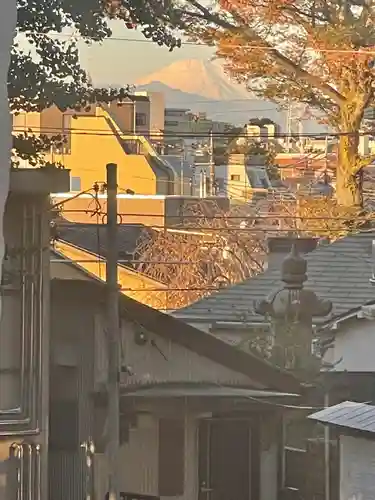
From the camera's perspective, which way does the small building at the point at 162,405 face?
toward the camera
